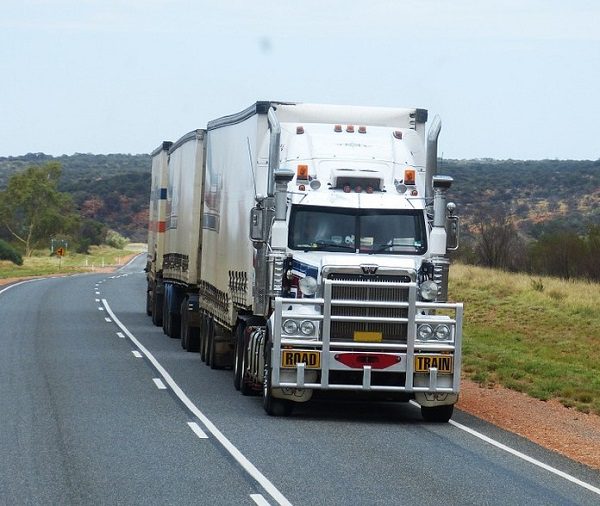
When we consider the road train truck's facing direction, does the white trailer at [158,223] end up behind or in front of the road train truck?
behind

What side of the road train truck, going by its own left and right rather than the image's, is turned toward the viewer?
front
